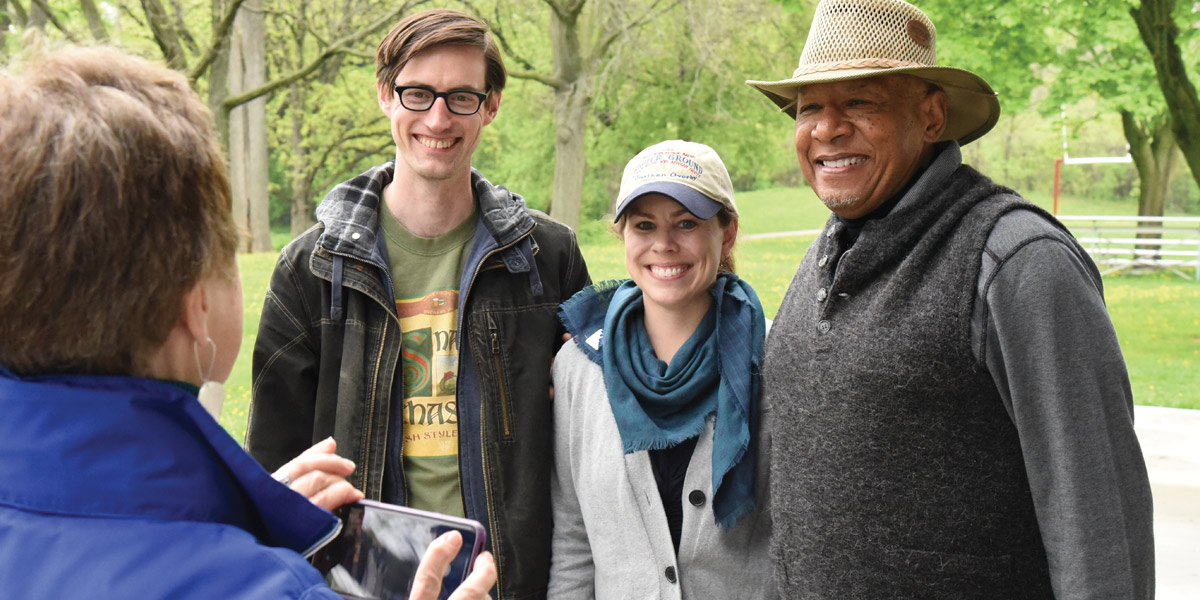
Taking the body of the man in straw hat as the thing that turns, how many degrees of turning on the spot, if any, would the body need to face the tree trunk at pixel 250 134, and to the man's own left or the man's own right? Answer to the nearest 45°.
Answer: approximately 90° to the man's own right

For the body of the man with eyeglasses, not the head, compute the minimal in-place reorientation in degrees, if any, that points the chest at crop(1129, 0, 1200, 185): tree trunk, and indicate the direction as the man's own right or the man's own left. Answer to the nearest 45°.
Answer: approximately 135° to the man's own left

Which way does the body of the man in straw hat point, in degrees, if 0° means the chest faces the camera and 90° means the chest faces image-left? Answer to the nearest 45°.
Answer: approximately 45°

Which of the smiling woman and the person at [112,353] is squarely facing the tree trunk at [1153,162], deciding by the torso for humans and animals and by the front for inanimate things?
the person

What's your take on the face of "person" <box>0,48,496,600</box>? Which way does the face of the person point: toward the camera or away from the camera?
away from the camera

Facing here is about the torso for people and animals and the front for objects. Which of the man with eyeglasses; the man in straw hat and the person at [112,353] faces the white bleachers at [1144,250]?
the person

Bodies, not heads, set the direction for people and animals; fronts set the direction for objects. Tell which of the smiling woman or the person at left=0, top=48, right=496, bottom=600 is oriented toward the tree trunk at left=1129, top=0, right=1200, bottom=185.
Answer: the person

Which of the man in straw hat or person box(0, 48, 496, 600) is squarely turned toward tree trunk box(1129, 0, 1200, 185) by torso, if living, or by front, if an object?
the person

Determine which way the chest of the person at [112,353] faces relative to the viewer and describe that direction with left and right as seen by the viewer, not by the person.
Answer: facing away from the viewer and to the right of the viewer

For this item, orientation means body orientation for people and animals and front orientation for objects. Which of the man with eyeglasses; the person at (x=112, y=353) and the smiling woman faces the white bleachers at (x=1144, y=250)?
the person

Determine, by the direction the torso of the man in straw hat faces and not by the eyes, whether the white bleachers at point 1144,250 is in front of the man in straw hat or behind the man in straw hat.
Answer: behind
